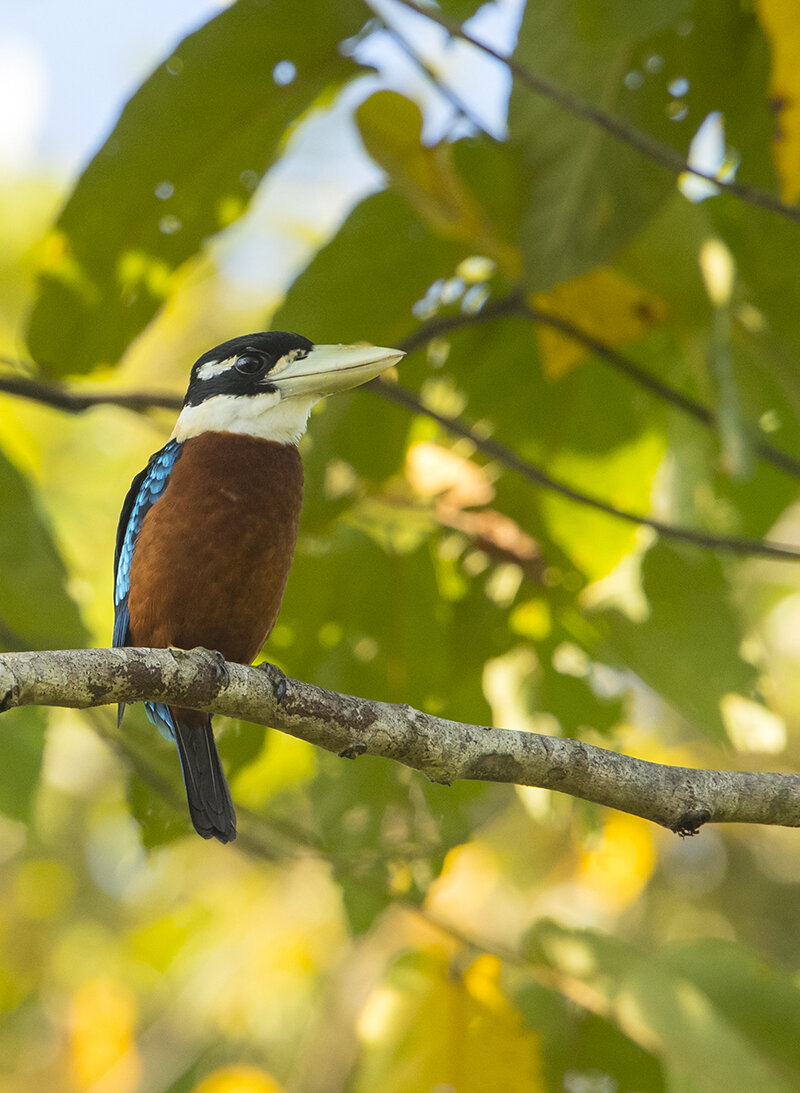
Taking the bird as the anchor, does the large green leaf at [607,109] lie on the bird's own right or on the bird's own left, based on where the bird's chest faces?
on the bird's own left

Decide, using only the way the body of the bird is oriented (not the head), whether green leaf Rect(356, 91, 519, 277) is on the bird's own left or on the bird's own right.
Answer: on the bird's own left

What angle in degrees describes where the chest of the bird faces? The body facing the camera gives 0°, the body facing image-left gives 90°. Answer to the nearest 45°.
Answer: approximately 315°
